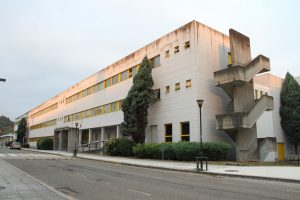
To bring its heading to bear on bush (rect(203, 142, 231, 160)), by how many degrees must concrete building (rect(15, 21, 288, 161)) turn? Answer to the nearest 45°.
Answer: approximately 45° to its left

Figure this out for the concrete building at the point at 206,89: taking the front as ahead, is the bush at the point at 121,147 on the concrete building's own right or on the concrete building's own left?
on the concrete building's own right

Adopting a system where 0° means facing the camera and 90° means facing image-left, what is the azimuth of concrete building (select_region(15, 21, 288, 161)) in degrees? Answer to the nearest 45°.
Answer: approximately 45°
